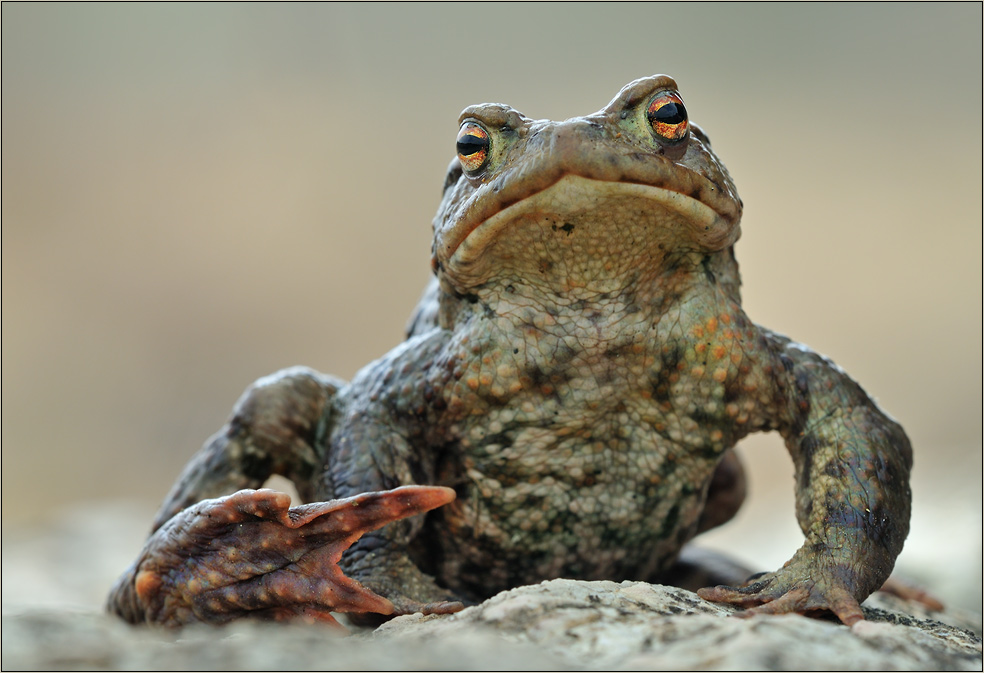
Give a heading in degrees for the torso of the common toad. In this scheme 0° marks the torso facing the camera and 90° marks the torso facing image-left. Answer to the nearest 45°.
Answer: approximately 0°
